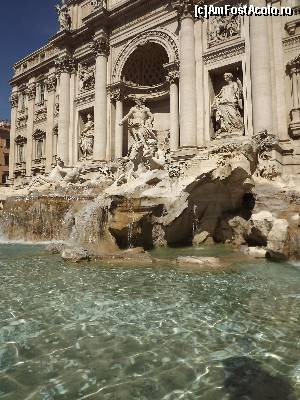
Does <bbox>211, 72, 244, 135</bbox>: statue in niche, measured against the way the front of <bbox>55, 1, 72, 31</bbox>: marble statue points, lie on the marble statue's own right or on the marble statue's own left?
on the marble statue's own left

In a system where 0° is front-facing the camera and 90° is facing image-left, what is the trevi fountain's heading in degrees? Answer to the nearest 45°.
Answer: approximately 45°

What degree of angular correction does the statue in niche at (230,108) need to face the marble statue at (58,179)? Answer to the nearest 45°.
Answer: approximately 45° to its right

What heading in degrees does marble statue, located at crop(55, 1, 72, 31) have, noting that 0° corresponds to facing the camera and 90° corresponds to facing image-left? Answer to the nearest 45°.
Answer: approximately 45°
